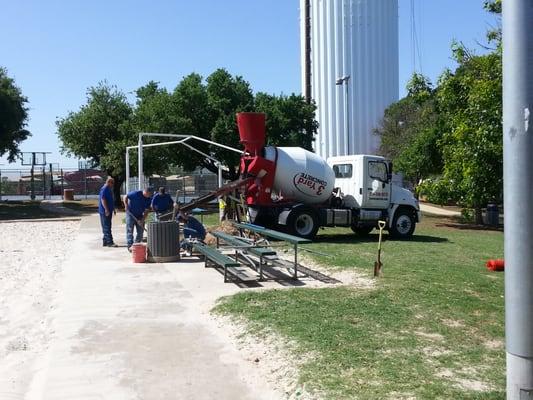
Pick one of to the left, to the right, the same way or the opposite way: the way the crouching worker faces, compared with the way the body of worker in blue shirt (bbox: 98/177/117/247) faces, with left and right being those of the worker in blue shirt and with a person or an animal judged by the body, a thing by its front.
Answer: the opposite way

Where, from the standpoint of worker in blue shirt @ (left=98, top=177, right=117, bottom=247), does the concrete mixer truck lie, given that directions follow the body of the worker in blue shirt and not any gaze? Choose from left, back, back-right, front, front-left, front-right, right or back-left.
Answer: front

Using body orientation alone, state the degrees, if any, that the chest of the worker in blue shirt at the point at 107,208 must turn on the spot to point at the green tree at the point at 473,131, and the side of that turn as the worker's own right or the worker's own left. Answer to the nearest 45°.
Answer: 0° — they already face it

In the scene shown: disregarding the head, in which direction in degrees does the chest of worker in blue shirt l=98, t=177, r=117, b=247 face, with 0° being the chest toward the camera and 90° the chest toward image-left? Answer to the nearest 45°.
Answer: approximately 270°

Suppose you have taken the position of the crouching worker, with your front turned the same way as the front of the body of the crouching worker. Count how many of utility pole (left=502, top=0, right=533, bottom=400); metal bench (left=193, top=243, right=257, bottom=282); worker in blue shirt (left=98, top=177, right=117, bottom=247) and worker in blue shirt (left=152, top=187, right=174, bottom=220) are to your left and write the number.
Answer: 2

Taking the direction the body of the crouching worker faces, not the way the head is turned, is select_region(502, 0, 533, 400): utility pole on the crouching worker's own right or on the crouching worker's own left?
on the crouching worker's own left

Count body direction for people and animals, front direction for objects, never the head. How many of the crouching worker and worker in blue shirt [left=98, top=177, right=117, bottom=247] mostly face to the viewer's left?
1

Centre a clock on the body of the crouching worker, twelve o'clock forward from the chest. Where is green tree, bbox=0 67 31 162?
The green tree is roughly at 2 o'clock from the crouching worker.

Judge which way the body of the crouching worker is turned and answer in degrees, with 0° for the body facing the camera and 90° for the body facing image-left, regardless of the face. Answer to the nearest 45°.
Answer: approximately 90°

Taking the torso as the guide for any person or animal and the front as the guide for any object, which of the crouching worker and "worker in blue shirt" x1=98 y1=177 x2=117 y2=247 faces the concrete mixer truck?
the worker in blue shirt
